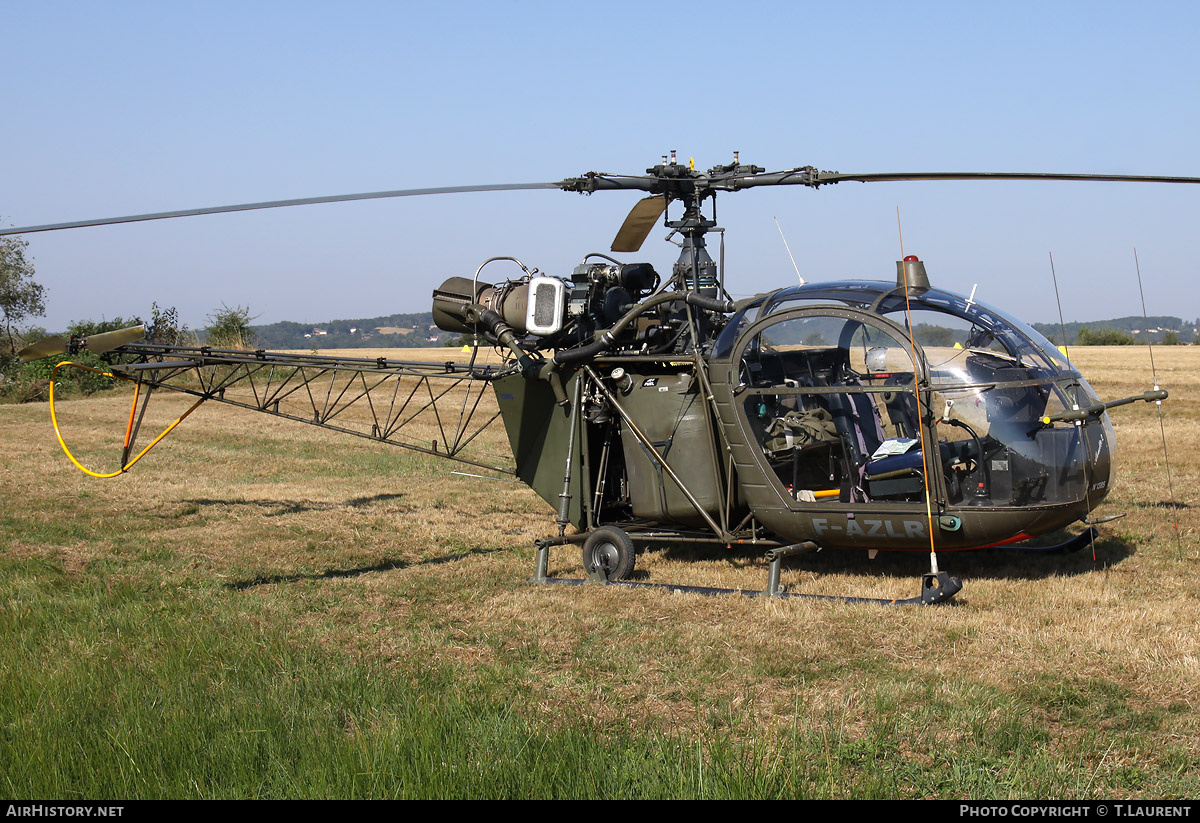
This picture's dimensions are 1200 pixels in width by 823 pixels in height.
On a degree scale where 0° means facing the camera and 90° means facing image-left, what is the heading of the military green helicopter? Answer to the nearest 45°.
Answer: approximately 315°
